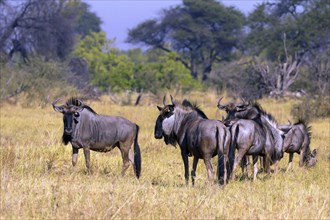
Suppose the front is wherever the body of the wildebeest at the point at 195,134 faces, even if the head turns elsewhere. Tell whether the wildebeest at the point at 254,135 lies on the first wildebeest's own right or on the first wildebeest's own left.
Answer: on the first wildebeest's own right

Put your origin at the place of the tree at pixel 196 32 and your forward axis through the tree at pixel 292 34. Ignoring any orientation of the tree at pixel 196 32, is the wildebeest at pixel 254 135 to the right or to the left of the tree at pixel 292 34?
right
